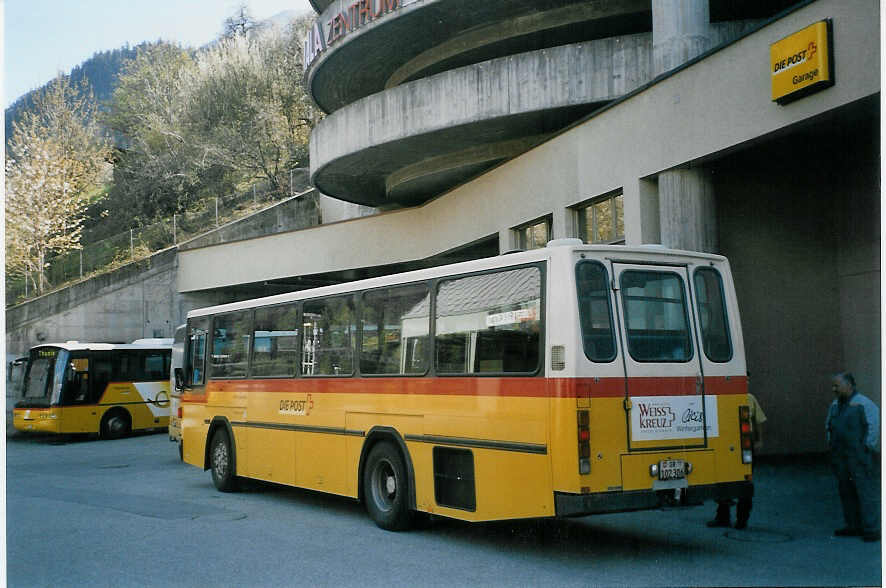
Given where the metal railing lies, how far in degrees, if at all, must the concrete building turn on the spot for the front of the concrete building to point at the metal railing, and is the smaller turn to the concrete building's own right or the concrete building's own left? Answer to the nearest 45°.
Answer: approximately 90° to the concrete building's own right

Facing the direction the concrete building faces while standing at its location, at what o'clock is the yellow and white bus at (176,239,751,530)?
The yellow and white bus is roughly at 11 o'clock from the concrete building.

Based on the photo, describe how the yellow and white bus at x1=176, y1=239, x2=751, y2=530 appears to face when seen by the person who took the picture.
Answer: facing away from the viewer and to the left of the viewer

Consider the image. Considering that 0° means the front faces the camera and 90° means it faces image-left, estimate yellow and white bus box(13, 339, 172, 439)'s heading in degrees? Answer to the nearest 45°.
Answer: approximately 45°

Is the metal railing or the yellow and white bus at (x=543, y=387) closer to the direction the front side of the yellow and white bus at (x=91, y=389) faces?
the yellow and white bus

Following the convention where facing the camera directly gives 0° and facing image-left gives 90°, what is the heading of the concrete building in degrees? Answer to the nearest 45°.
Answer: approximately 45°

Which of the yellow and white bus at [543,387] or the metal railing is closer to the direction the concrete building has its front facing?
the yellow and white bus

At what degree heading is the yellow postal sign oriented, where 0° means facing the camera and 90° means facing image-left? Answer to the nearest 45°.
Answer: approximately 45°

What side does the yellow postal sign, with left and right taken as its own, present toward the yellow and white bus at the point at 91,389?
right

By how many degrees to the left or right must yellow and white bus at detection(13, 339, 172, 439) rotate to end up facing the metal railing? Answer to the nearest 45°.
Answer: approximately 135° to its right

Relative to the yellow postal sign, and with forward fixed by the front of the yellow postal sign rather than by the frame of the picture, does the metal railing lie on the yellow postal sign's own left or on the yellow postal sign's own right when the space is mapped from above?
on the yellow postal sign's own right
